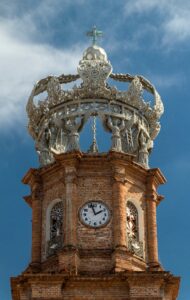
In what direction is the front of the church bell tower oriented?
toward the camera
